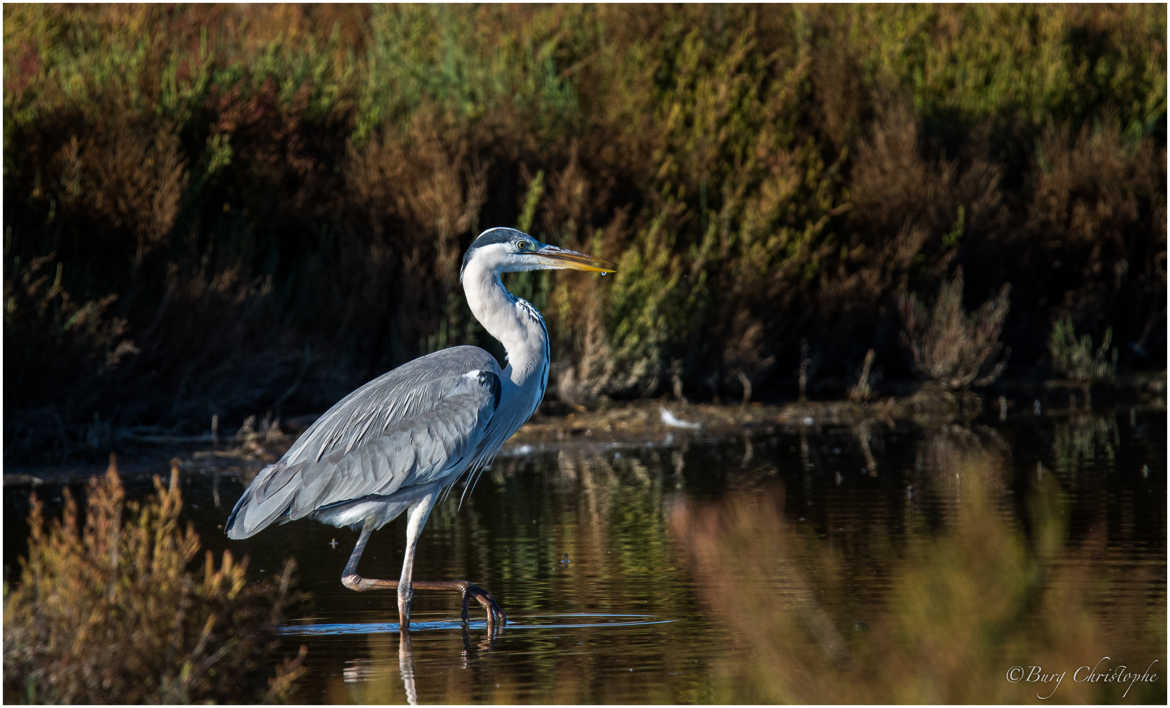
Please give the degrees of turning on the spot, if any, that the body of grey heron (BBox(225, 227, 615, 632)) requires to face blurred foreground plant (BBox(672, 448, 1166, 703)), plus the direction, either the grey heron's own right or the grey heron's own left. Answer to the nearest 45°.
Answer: approximately 45° to the grey heron's own right

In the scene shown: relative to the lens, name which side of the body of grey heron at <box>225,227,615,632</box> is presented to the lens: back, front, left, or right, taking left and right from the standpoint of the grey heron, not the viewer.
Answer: right

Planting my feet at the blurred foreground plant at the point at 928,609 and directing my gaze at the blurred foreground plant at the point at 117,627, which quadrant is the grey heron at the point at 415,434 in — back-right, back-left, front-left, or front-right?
front-right

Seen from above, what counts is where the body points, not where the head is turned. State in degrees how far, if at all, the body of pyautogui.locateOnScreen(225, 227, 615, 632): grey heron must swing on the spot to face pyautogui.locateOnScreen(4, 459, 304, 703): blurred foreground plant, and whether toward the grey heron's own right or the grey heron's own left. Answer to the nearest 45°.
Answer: approximately 90° to the grey heron's own right

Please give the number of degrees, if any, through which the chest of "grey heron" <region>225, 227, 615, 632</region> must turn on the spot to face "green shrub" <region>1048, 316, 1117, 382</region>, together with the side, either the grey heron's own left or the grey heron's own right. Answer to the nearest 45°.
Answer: approximately 45° to the grey heron's own left
